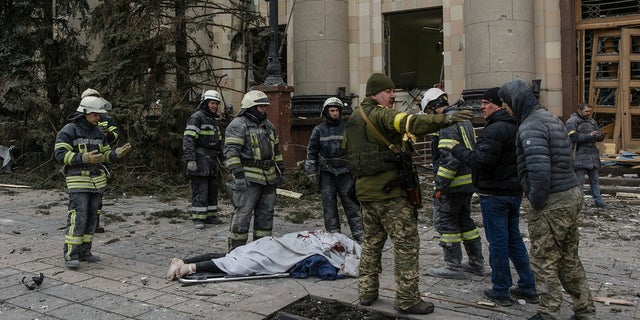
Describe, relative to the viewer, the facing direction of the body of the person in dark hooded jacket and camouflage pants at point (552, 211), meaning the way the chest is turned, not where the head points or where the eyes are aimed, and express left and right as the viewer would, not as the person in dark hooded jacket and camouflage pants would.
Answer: facing away from the viewer and to the left of the viewer

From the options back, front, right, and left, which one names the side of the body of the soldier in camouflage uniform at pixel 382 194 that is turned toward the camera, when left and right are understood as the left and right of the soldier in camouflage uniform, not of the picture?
right

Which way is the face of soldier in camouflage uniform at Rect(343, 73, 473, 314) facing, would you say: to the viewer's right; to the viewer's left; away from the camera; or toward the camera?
to the viewer's right

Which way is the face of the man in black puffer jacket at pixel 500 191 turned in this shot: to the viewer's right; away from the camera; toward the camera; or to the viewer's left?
to the viewer's left

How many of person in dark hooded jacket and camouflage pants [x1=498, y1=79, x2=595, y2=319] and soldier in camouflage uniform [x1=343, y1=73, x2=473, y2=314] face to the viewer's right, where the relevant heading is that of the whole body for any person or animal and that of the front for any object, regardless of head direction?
1
